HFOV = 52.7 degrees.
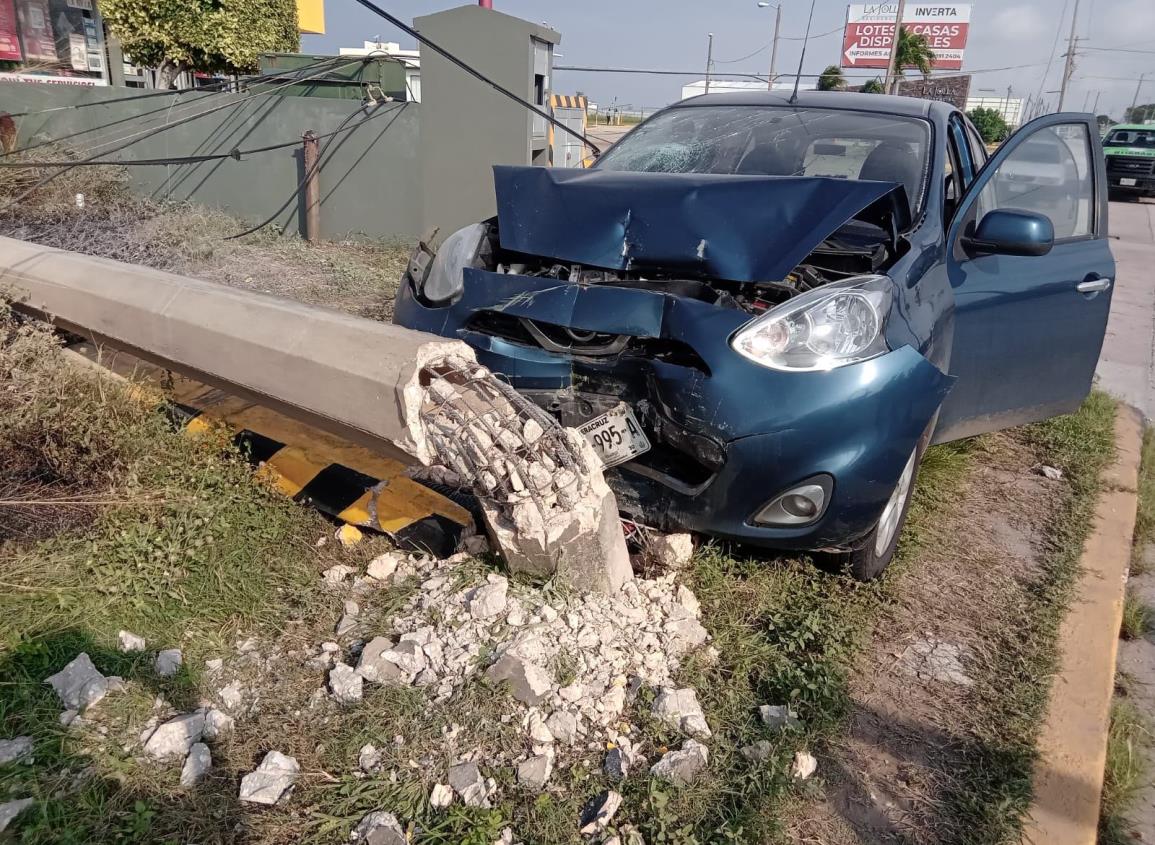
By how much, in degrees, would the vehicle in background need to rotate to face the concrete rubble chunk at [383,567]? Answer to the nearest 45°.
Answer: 0° — it already faces it

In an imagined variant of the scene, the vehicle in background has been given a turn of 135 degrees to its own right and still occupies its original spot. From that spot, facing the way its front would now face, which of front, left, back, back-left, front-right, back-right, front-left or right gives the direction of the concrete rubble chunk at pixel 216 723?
back-left

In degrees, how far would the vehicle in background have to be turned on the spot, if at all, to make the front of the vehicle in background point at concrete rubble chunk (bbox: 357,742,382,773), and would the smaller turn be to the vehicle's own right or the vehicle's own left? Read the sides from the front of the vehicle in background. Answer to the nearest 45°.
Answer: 0° — it already faces it

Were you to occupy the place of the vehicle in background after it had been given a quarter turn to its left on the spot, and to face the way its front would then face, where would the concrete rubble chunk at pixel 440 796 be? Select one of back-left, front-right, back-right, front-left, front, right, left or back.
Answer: right

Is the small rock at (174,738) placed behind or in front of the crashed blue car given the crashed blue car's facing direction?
in front

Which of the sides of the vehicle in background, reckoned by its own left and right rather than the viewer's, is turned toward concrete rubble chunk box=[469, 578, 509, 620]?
front

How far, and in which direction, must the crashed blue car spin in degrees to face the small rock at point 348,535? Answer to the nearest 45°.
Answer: approximately 45° to its right

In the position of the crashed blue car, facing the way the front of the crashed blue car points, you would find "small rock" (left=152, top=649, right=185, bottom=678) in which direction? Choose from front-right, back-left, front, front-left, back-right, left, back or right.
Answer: front

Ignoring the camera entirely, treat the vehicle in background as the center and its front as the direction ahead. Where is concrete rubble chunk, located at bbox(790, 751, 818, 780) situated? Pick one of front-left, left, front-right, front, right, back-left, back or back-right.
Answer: front

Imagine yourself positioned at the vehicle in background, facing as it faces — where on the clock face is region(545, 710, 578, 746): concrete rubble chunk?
The concrete rubble chunk is roughly at 12 o'clock from the vehicle in background.

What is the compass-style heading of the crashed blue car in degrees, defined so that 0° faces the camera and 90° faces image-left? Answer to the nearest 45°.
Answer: approximately 45°

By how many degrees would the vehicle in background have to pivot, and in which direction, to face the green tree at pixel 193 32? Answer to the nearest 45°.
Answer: approximately 45° to its right

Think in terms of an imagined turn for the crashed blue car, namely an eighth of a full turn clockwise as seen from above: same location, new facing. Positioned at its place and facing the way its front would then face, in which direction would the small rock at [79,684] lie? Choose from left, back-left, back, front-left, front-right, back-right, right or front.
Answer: front-left

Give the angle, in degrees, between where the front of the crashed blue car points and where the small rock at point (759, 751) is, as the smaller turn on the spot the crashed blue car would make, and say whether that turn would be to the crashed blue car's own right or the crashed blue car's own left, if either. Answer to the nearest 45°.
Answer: approximately 45° to the crashed blue car's own left

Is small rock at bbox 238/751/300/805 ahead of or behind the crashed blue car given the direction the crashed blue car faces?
ahead

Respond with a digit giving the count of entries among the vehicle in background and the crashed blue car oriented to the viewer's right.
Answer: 0

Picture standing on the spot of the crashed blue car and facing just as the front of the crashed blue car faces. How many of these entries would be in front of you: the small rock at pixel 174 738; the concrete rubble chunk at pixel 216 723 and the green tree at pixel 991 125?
2

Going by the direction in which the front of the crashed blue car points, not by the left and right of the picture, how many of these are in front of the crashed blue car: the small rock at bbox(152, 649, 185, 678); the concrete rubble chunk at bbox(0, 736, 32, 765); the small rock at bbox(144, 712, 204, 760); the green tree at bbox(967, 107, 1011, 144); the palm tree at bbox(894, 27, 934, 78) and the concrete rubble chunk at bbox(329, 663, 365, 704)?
4

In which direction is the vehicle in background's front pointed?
toward the camera
